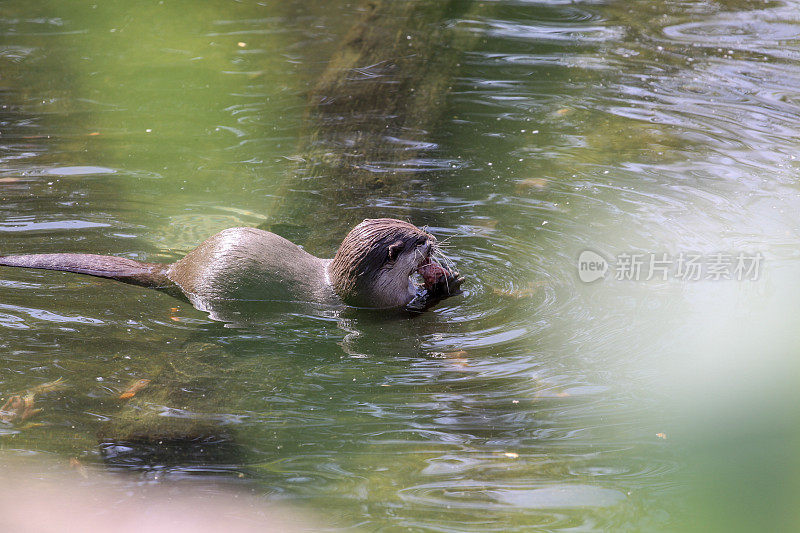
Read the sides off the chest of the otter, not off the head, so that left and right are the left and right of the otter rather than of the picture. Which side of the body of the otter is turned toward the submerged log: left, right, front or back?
left

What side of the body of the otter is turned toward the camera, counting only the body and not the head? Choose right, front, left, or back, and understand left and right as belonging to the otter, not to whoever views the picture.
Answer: right
